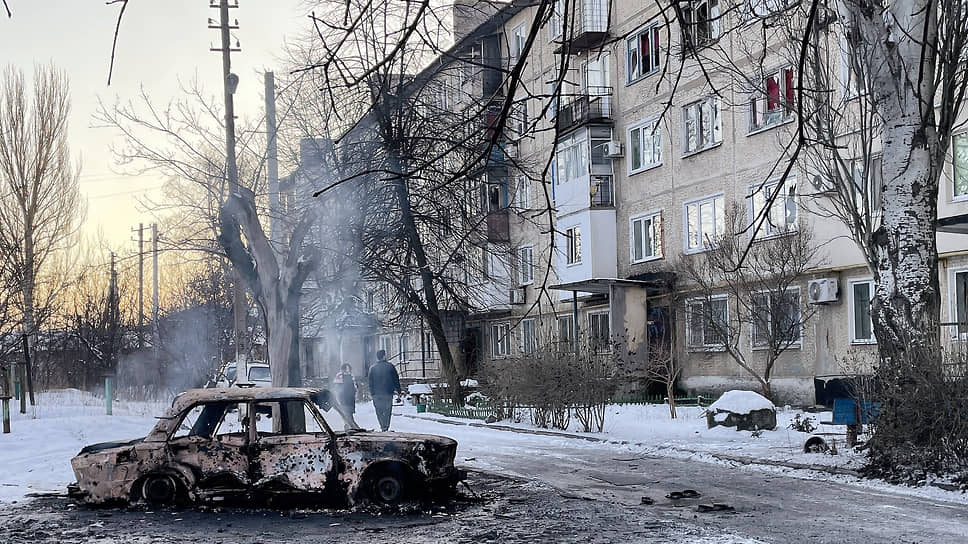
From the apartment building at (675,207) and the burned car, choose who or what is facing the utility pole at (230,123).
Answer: the apartment building

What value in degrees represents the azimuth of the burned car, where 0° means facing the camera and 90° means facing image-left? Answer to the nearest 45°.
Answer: approximately 270°

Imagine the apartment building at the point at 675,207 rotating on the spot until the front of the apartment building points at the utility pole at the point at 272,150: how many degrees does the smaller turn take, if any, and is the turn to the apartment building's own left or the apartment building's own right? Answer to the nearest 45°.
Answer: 0° — it already faces it

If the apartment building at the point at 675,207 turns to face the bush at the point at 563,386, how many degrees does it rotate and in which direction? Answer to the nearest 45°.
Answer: approximately 45° to its left

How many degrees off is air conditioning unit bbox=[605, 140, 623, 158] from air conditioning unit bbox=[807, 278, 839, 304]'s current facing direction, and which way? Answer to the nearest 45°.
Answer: approximately 90° to its right

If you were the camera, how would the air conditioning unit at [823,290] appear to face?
facing the viewer and to the left of the viewer

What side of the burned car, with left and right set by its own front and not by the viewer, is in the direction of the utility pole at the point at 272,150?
left

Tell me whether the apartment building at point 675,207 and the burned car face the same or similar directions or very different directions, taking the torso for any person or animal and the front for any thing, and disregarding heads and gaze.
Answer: very different directions

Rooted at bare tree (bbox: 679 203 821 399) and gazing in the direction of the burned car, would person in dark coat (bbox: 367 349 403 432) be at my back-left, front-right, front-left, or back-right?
front-right

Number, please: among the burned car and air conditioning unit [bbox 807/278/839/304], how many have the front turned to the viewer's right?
1
